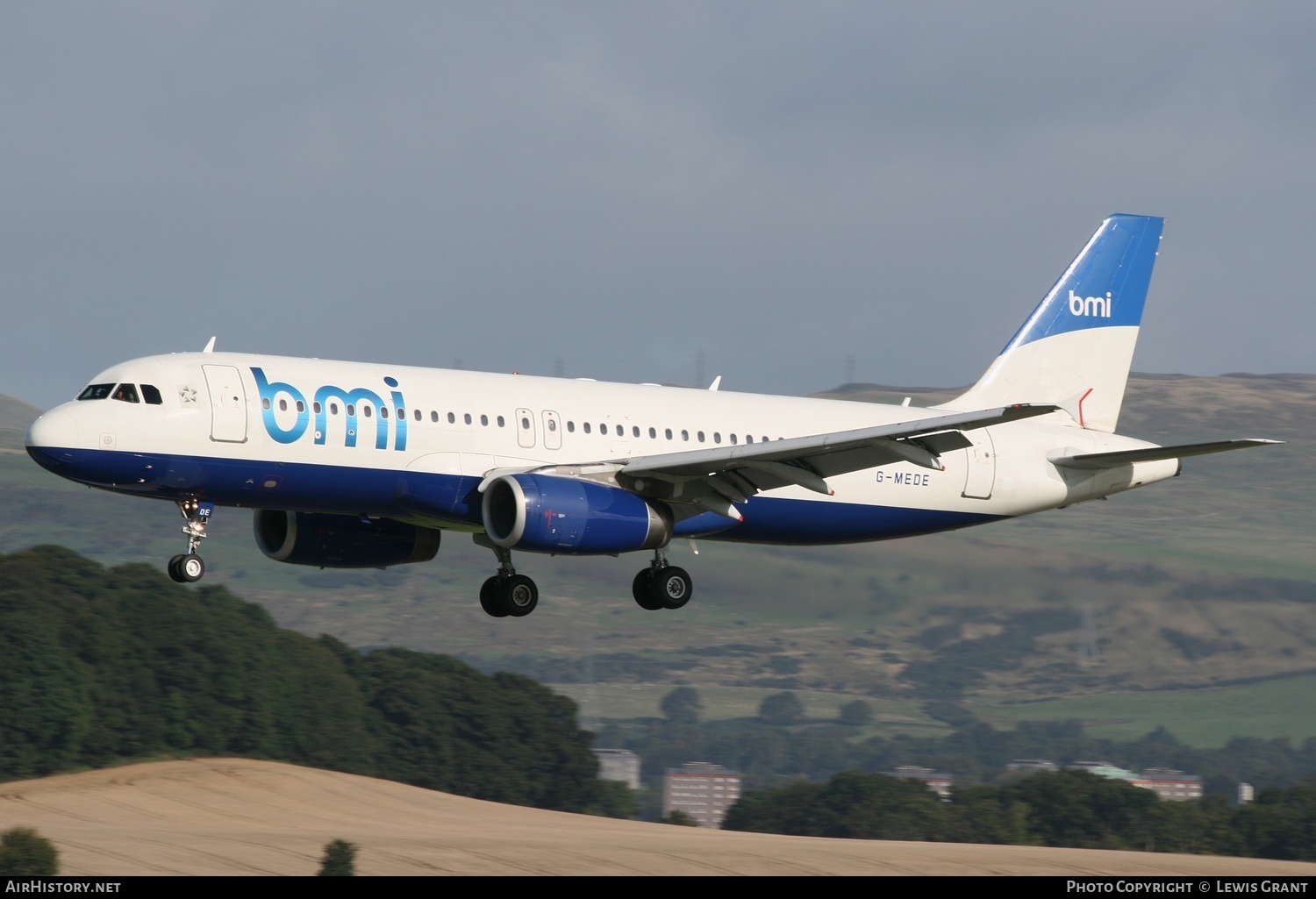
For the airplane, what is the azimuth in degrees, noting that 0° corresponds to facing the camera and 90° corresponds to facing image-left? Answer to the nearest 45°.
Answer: approximately 45°
